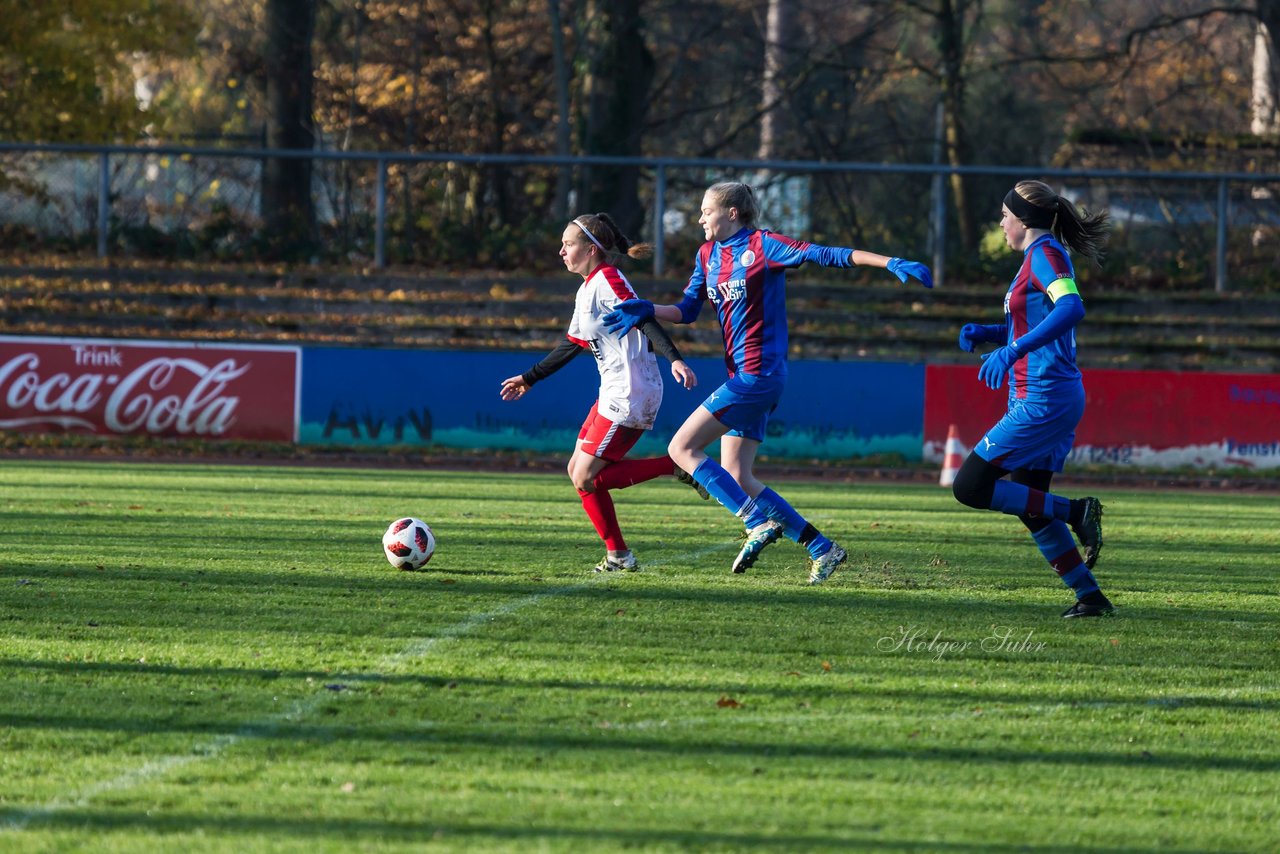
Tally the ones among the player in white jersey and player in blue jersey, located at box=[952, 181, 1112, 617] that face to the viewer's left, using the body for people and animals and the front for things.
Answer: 2

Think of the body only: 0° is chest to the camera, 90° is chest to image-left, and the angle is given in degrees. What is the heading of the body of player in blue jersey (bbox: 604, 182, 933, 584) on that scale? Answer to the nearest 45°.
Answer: approximately 45°

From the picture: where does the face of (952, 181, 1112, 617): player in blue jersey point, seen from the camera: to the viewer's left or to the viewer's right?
to the viewer's left

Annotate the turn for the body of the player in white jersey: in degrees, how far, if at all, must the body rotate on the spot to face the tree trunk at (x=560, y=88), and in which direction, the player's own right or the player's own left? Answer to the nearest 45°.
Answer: approximately 90° to the player's own right

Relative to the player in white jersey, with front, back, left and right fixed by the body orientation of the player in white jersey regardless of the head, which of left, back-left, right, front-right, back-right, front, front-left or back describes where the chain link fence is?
right

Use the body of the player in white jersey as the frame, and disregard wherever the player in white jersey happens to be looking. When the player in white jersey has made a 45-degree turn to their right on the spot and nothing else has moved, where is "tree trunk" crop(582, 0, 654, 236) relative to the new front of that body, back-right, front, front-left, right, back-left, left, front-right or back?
front-right

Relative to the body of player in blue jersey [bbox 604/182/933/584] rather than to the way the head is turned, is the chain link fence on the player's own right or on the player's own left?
on the player's own right

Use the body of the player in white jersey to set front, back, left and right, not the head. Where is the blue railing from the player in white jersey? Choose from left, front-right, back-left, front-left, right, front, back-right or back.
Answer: right

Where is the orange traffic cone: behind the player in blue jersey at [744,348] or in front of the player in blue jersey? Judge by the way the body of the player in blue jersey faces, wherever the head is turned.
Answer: behind

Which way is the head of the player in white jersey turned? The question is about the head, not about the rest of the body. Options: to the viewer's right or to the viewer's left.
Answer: to the viewer's left

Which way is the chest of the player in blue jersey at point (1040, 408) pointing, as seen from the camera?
to the viewer's left

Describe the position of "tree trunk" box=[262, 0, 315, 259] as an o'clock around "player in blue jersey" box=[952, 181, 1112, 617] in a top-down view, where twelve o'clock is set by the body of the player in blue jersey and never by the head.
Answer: The tree trunk is roughly at 2 o'clock from the player in blue jersey.

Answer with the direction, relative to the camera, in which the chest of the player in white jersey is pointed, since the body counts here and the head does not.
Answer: to the viewer's left

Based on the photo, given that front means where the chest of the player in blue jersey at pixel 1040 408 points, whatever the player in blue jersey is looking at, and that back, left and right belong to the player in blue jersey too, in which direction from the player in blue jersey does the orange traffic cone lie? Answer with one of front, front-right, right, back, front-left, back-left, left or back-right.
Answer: right

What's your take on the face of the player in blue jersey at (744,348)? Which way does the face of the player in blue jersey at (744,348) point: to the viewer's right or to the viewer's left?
to the viewer's left

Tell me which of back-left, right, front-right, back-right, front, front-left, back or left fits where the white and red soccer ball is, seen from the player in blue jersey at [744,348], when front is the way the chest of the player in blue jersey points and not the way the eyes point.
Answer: front-right

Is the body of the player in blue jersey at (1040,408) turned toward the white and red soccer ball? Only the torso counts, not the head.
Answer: yes
